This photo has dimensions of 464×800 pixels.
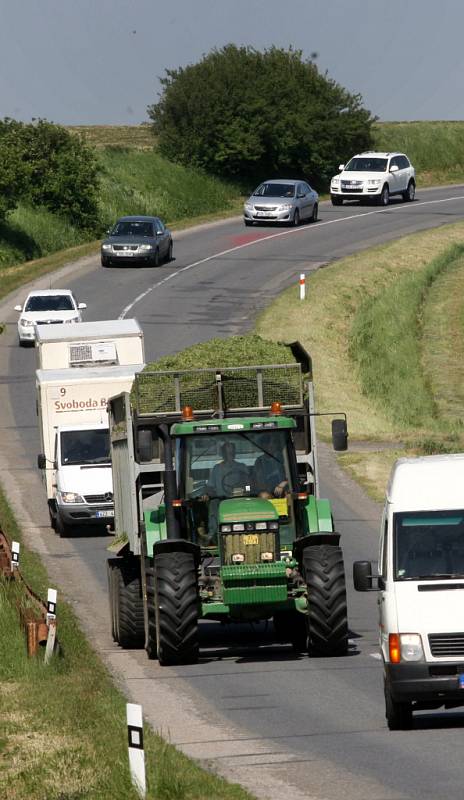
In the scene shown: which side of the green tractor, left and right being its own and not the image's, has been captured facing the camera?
front

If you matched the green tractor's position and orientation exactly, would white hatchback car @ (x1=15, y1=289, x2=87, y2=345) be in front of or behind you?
behind

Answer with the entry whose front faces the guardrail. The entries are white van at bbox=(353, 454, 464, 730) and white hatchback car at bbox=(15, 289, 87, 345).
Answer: the white hatchback car

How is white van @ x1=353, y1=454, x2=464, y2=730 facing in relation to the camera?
toward the camera

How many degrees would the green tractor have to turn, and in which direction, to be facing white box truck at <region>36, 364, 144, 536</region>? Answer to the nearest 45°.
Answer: approximately 180°

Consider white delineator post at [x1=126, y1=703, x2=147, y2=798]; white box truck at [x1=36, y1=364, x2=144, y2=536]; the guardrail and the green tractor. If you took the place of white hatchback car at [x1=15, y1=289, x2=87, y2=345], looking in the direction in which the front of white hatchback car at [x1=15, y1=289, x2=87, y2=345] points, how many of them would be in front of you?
4

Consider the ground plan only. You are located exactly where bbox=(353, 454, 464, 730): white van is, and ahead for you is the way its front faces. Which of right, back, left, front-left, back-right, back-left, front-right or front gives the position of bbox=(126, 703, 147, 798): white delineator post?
front-right

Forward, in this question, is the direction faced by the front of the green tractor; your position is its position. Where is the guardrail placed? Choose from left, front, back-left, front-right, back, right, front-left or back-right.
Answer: right

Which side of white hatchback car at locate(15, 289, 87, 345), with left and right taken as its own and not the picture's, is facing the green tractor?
front

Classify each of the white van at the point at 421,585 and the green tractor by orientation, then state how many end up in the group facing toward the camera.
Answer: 2

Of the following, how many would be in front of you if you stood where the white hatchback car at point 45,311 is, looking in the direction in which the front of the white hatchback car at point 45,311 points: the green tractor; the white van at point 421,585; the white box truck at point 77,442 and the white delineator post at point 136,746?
4

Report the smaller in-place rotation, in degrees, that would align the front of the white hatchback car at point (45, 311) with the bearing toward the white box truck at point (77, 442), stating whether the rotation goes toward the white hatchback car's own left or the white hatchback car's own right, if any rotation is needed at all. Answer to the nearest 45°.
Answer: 0° — it already faces it

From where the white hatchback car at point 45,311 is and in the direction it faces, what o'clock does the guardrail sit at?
The guardrail is roughly at 12 o'clock from the white hatchback car.

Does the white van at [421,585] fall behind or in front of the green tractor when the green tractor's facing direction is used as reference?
in front
